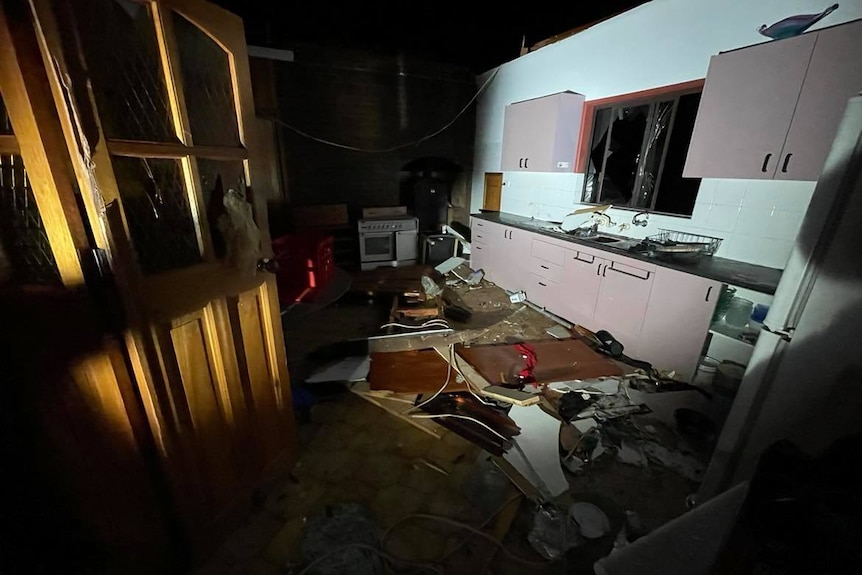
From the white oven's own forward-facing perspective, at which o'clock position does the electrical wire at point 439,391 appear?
The electrical wire is roughly at 12 o'clock from the white oven.

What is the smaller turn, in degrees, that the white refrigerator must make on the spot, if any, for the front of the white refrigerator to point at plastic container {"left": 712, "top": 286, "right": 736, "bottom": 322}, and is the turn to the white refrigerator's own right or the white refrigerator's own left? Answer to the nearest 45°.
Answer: approximately 90° to the white refrigerator's own right

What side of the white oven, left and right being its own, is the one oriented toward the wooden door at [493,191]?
left

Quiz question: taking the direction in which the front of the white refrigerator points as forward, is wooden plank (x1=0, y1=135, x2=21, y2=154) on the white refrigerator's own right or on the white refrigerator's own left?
on the white refrigerator's own left

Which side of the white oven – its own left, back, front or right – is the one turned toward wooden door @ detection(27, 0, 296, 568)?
front

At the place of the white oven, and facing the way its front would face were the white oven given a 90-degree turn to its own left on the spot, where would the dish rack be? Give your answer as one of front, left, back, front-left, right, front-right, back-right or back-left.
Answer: front-right

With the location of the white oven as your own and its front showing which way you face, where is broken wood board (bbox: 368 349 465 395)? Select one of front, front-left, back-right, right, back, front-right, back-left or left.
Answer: front

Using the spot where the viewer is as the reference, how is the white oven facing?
facing the viewer

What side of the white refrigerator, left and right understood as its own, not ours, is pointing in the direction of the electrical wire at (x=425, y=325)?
front

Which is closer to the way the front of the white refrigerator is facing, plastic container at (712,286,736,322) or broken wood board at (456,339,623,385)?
the broken wood board

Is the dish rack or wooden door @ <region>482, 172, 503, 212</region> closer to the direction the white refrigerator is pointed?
the wooden door

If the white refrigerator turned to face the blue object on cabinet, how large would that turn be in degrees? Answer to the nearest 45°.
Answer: approximately 90° to its right

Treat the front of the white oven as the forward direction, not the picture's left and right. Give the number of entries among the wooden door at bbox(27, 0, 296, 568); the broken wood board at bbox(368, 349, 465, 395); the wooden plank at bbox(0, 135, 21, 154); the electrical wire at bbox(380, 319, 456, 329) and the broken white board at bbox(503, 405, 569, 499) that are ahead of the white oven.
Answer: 5

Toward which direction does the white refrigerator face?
to the viewer's left

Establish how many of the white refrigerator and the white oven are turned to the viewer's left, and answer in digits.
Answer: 1

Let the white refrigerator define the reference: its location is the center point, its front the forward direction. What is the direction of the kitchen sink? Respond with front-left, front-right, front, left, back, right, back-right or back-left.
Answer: front-right

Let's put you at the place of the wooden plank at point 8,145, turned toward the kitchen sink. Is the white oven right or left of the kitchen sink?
left
